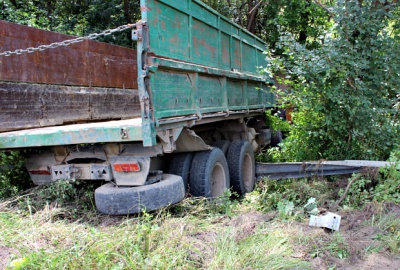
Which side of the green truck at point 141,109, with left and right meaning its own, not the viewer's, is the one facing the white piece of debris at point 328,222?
right

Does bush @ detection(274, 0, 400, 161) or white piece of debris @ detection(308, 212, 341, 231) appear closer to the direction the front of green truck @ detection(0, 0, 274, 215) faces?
the bush

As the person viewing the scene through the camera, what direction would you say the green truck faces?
facing away from the viewer and to the right of the viewer

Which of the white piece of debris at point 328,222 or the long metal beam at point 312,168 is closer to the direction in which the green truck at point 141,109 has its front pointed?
the long metal beam

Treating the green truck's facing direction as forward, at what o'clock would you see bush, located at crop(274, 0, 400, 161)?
The bush is roughly at 1 o'clock from the green truck.

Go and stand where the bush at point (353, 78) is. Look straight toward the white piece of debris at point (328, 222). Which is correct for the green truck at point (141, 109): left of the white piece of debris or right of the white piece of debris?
right
